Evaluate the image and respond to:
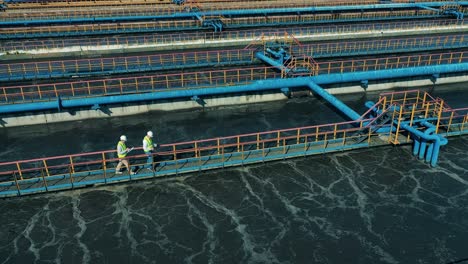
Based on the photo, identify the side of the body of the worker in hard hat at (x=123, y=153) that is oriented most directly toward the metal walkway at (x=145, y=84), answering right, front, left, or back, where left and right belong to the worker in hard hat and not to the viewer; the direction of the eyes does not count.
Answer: left

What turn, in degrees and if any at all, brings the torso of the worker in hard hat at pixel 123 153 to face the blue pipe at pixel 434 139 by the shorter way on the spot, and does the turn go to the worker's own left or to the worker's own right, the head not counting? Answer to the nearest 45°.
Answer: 0° — they already face it

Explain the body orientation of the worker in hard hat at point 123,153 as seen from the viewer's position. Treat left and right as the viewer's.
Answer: facing to the right of the viewer

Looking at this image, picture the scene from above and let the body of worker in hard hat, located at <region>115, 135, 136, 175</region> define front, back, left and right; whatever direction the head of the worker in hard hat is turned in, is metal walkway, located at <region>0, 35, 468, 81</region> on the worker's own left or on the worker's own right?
on the worker's own left

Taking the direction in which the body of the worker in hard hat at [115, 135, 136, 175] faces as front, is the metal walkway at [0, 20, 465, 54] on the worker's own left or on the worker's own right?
on the worker's own left

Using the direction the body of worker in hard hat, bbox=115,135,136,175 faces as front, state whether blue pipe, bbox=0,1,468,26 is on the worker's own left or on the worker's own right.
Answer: on the worker's own left

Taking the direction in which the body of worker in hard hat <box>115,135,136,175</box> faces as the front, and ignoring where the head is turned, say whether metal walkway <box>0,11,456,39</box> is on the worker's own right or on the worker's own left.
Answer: on the worker's own left
